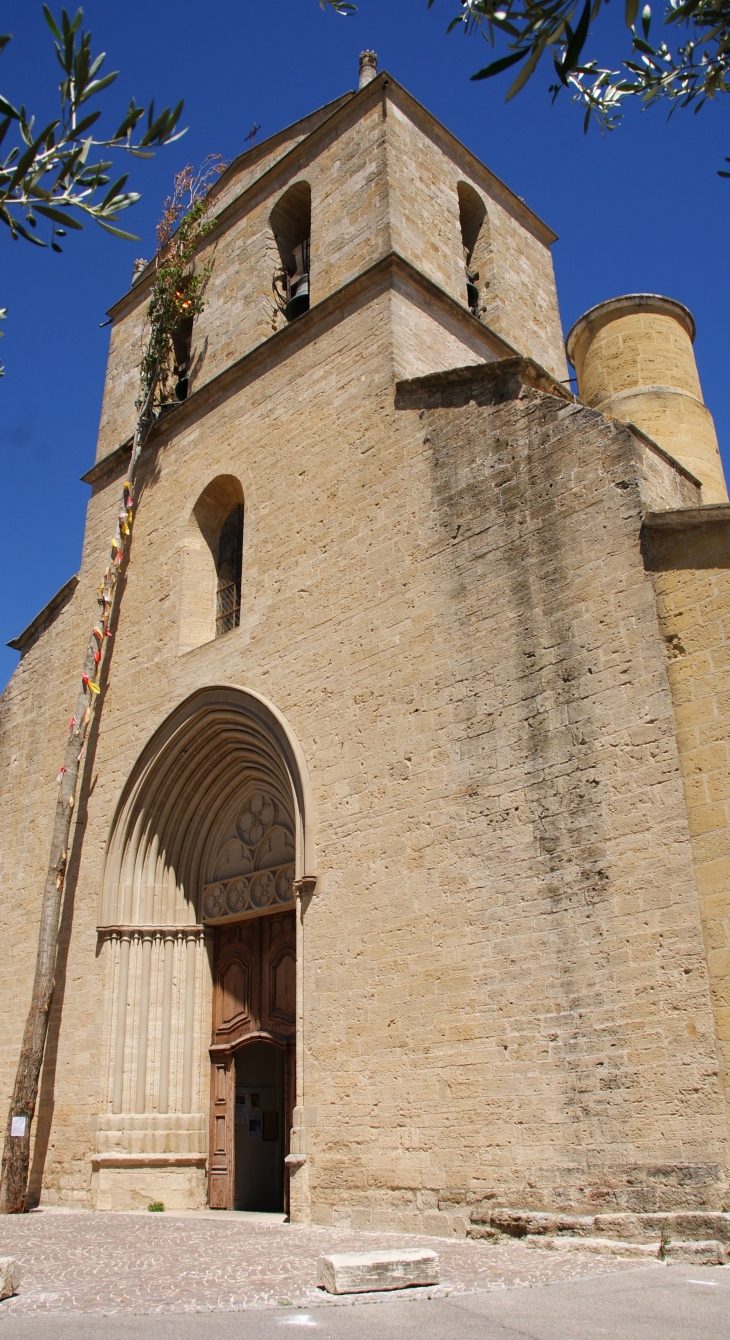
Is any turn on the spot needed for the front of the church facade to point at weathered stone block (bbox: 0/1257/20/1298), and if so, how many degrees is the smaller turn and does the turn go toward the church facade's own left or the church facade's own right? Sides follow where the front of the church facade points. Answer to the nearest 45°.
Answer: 0° — it already faces it

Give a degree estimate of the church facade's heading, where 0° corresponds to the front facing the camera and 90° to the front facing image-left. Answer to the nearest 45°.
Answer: approximately 45°
